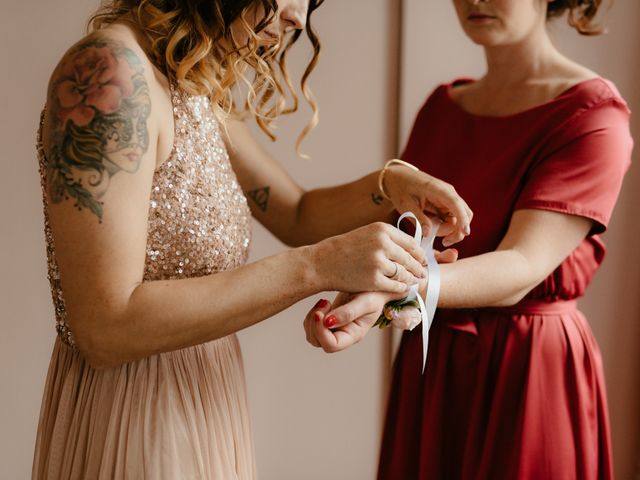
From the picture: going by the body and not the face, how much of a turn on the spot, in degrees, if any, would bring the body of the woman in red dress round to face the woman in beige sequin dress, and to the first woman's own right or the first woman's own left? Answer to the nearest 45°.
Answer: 0° — they already face them

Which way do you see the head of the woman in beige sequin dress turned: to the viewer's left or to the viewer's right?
to the viewer's right

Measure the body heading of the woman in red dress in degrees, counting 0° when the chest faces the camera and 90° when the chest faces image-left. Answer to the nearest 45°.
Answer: approximately 45°
